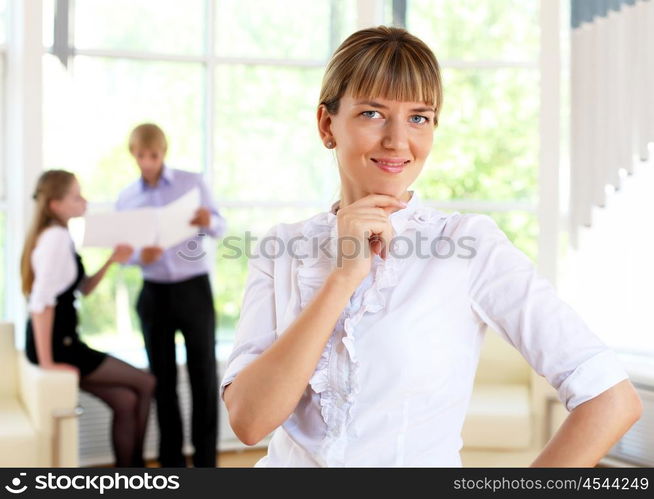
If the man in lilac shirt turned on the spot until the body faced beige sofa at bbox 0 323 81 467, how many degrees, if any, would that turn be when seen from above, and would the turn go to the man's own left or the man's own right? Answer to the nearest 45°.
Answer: approximately 45° to the man's own right

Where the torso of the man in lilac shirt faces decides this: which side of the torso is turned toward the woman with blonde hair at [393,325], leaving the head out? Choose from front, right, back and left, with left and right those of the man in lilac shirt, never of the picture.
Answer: front

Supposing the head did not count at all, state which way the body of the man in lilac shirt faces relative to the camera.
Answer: toward the camera

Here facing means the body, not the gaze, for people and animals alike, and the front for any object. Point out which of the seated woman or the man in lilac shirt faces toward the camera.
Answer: the man in lilac shirt

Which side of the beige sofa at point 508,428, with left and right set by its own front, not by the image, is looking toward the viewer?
front

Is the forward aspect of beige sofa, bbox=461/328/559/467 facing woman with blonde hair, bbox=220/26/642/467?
yes

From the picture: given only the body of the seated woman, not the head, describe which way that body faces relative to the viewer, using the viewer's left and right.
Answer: facing to the right of the viewer

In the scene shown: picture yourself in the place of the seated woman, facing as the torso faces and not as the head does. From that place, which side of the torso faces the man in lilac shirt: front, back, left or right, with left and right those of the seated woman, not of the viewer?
front

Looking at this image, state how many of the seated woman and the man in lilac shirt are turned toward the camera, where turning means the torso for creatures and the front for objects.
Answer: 1

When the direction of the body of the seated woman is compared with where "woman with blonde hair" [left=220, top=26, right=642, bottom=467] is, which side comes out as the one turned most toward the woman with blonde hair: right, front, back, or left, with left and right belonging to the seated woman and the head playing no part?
right

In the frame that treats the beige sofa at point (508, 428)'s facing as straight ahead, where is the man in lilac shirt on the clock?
The man in lilac shirt is roughly at 3 o'clock from the beige sofa.

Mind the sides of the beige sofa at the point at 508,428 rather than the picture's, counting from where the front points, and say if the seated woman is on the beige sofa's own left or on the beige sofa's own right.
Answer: on the beige sofa's own right

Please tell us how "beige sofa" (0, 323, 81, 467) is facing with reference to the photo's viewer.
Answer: facing the viewer

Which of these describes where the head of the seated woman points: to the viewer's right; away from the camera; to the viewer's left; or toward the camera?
to the viewer's right

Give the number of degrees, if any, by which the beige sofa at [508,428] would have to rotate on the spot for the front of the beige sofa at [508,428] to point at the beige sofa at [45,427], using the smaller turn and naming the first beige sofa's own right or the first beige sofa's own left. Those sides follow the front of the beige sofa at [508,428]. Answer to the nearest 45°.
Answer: approximately 90° to the first beige sofa's own right
